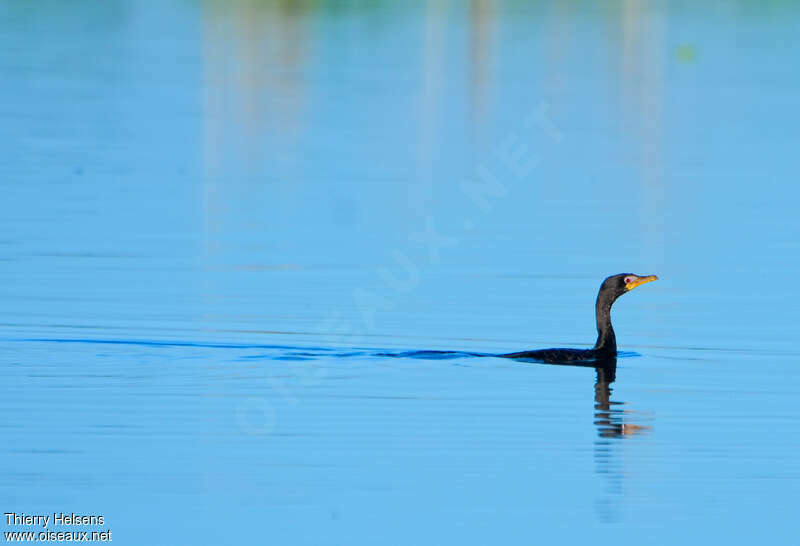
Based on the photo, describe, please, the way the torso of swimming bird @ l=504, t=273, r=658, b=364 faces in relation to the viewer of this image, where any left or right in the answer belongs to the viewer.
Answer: facing to the right of the viewer
